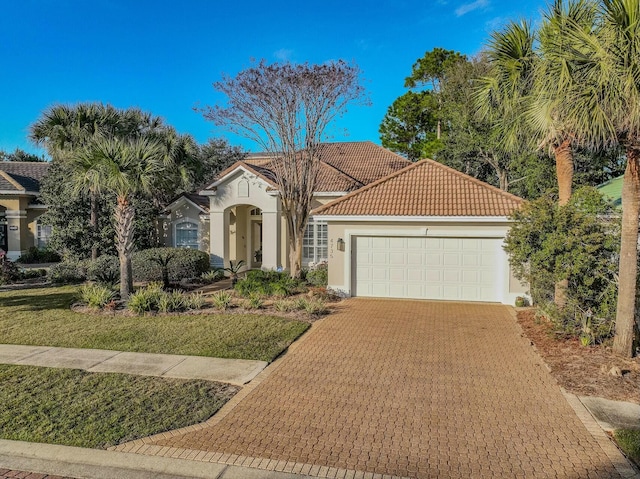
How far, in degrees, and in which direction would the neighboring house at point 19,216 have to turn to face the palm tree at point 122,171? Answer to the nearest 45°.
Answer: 0° — it already faces it

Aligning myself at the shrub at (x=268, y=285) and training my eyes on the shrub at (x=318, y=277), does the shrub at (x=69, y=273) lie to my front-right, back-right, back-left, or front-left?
back-left

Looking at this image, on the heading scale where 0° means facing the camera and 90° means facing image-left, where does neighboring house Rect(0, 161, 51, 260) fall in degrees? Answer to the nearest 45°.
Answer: approximately 0°

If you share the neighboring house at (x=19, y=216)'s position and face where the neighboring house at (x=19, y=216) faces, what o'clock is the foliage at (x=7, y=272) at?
The foliage is roughly at 12 o'clock from the neighboring house.
